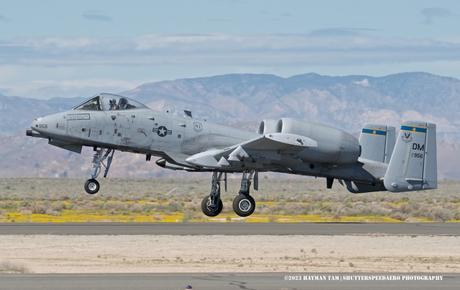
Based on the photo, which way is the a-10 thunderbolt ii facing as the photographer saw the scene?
facing to the left of the viewer
